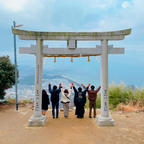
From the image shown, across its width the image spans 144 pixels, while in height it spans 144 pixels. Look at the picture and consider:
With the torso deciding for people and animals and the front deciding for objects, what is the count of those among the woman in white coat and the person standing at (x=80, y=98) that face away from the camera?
2

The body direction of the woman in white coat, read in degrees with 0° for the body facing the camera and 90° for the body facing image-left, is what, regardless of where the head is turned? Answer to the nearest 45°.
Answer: approximately 180°

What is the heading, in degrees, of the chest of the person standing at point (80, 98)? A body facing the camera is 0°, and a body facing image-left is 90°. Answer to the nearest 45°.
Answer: approximately 180°
